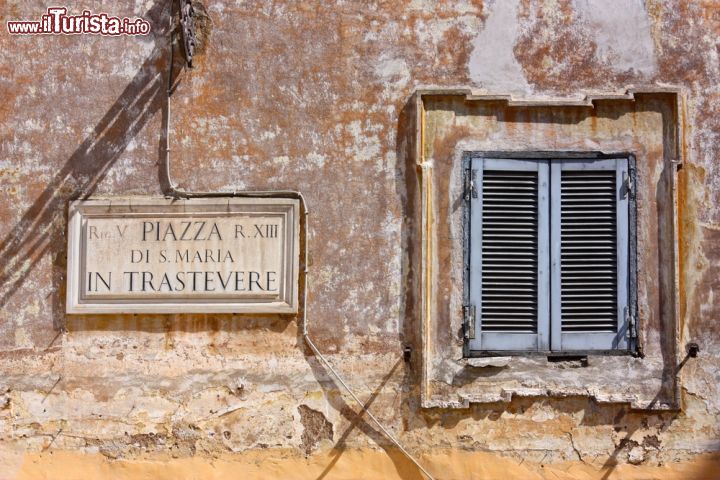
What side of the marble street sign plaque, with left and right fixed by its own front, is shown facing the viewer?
front

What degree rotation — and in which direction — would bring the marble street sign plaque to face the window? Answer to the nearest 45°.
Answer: approximately 90° to its left
